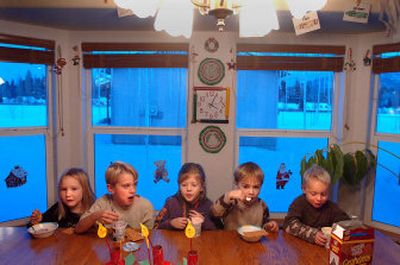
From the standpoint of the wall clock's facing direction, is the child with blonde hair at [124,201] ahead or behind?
ahead

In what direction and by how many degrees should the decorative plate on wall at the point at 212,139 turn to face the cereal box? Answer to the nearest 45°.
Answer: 0° — it already faces it

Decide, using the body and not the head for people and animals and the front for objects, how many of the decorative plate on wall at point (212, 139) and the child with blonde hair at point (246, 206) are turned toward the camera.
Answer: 2

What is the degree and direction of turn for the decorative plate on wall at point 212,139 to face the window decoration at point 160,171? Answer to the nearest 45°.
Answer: approximately 90° to its right

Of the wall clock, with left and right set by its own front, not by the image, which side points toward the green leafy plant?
left

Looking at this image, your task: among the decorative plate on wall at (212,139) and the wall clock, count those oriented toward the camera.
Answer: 2

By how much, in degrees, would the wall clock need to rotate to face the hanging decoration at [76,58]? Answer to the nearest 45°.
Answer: approximately 90° to its right

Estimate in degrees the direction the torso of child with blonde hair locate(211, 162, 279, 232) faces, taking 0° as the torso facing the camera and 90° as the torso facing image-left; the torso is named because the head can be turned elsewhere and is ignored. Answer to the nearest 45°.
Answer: approximately 0°

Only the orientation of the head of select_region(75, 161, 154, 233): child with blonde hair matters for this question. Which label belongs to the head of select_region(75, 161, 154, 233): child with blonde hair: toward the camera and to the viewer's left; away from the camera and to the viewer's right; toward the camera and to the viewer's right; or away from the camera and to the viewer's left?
toward the camera and to the viewer's right

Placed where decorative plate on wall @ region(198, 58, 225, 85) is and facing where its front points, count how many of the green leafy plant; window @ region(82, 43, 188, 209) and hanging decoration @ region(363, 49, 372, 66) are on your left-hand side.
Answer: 2

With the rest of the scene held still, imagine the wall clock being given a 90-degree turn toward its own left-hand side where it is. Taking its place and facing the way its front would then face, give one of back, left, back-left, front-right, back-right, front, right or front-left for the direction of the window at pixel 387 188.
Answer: front
